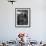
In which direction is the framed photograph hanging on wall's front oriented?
toward the camera
